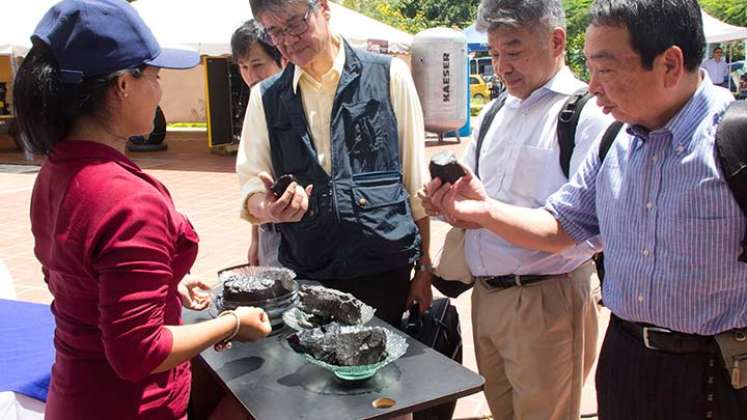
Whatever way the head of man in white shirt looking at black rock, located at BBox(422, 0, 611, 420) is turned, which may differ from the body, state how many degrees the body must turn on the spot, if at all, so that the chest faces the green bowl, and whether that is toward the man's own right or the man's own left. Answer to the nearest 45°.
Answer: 0° — they already face it

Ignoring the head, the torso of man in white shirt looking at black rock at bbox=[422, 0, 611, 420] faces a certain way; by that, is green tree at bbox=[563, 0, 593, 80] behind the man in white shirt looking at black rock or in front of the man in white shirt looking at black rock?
behind

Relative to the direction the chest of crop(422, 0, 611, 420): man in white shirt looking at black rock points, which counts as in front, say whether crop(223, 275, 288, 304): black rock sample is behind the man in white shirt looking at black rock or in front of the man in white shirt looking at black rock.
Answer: in front

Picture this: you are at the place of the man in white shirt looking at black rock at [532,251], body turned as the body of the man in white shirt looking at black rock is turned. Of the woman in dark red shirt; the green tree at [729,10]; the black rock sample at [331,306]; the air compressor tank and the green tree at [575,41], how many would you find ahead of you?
2

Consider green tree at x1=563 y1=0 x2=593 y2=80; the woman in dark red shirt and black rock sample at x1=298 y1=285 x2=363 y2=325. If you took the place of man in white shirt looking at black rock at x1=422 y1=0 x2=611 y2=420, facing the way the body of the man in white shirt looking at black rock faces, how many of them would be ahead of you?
2

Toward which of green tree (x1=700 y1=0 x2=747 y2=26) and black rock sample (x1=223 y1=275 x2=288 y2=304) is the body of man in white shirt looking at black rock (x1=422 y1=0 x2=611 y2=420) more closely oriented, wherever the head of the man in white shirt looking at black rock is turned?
the black rock sample

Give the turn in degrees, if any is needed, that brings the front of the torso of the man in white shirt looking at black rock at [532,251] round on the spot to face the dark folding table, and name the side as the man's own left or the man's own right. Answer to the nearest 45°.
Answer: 0° — they already face it

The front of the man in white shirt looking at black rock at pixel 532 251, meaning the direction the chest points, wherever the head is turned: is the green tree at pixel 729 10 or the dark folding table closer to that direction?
the dark folding table

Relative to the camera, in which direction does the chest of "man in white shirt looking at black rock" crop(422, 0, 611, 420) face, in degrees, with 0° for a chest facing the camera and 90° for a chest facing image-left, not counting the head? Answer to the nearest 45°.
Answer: approximately 45°

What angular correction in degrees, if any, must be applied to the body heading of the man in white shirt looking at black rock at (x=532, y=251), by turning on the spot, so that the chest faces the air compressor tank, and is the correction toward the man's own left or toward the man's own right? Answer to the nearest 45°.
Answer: approximately 135° to the man's own right

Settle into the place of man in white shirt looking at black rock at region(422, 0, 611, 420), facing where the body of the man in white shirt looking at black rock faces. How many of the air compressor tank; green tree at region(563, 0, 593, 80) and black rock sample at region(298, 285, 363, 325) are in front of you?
1

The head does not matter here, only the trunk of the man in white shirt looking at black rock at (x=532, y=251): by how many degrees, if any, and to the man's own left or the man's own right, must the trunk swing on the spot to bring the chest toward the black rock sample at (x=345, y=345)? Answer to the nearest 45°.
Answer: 0° — they already face it
